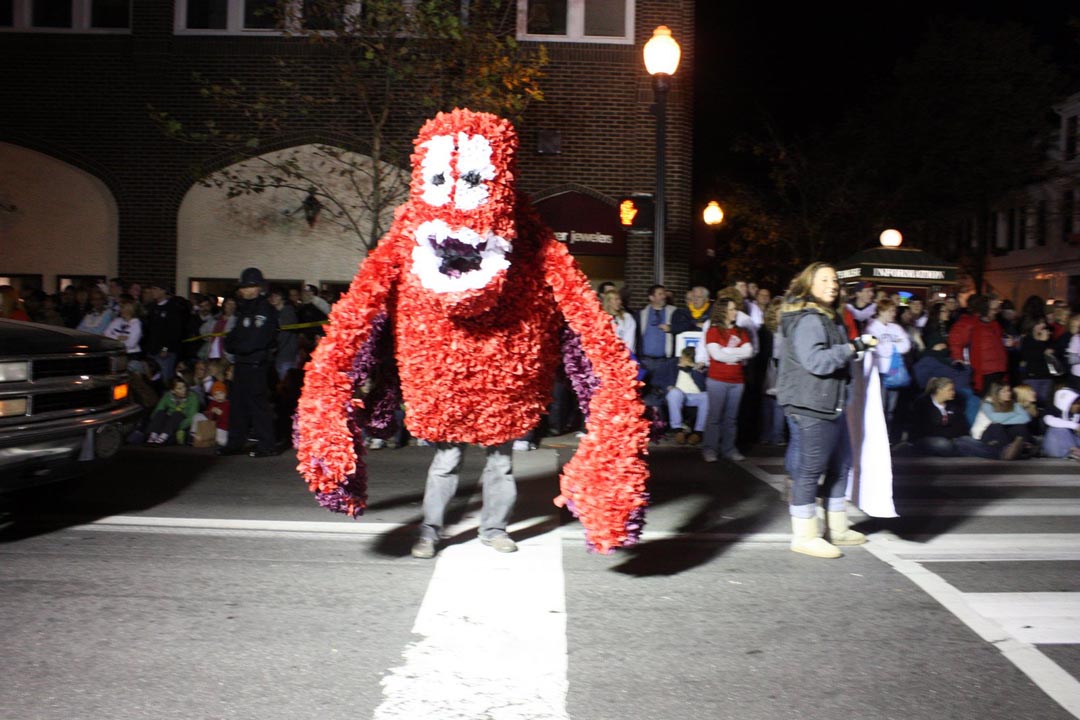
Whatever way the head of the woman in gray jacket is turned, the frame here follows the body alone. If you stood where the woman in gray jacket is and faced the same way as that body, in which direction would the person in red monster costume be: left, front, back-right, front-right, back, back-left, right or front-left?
back-right

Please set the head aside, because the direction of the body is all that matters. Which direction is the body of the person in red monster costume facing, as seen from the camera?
toward the camera

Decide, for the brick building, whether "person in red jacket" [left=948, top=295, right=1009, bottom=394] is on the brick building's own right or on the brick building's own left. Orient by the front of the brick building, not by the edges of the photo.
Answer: on the brick building's own left

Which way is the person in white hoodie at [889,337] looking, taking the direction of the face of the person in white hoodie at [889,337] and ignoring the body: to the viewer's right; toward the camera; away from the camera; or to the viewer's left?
toward the camera

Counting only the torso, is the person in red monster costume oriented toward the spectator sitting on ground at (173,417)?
no

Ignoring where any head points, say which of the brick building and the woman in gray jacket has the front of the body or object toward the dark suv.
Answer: the brick building

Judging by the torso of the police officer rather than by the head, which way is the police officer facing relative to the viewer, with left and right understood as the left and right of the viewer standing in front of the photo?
facing the viewer and to the left of the viewer

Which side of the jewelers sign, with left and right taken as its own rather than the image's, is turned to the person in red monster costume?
front

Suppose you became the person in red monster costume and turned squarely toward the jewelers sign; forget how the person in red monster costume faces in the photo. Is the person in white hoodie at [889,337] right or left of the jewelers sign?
right

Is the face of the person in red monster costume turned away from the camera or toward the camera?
toward the camera

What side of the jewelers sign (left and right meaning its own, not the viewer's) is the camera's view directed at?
front

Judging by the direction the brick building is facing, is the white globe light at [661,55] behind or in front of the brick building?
in front

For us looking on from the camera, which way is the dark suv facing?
facing the viewer and to the right of the viewer

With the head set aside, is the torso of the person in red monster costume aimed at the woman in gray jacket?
no

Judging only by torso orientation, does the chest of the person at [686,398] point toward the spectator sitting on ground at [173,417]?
no

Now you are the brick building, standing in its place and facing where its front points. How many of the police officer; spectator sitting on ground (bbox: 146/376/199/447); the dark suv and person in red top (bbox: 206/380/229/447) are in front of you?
4

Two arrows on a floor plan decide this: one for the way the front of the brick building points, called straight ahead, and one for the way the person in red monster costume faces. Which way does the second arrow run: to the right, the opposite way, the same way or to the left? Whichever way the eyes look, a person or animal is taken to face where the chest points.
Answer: the same way

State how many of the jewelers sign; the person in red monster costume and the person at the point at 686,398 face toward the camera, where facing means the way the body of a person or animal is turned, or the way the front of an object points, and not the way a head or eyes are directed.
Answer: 3

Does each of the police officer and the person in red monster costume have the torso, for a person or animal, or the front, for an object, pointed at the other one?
no
